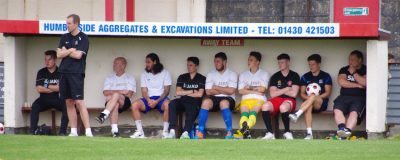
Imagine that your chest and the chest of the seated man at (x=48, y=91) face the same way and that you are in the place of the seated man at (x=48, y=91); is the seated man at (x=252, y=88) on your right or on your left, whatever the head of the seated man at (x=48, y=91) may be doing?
on your left

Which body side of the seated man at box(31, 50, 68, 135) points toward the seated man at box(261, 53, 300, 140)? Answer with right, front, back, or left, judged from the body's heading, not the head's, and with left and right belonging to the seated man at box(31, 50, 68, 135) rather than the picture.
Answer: left

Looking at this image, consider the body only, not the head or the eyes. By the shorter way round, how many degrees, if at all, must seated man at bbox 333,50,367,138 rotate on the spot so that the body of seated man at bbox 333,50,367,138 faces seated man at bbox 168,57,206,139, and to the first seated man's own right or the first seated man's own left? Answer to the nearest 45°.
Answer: approximately 45° to the first seated man's own right

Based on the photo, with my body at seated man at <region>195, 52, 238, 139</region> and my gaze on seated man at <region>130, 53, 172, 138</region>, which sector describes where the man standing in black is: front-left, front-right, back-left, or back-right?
front-left

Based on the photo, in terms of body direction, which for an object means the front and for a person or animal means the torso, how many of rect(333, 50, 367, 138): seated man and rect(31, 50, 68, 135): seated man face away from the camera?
0

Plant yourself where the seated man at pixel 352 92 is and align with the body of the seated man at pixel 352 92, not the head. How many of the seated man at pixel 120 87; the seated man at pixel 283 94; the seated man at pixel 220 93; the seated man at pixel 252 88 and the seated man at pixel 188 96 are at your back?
0

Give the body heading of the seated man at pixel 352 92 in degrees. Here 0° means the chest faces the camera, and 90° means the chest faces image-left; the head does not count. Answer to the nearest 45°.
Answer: approximately 45°

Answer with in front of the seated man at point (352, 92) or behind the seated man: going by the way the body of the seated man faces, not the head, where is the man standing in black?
in front

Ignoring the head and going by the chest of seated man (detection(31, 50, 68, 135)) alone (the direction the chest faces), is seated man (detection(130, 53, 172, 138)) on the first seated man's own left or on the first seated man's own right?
on the first seated man's own left

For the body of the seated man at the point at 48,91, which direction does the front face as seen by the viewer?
toward the camera

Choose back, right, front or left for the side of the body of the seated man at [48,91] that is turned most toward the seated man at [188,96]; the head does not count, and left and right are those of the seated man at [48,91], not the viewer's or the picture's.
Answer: left

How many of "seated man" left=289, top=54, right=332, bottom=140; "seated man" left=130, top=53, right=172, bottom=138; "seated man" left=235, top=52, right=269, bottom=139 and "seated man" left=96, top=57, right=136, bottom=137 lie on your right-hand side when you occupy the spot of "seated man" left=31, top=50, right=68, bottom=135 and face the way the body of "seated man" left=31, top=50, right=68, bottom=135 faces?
0

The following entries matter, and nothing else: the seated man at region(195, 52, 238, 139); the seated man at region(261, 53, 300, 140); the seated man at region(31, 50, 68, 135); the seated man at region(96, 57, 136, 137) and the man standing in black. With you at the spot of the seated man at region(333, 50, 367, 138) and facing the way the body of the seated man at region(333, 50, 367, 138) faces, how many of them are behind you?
0
